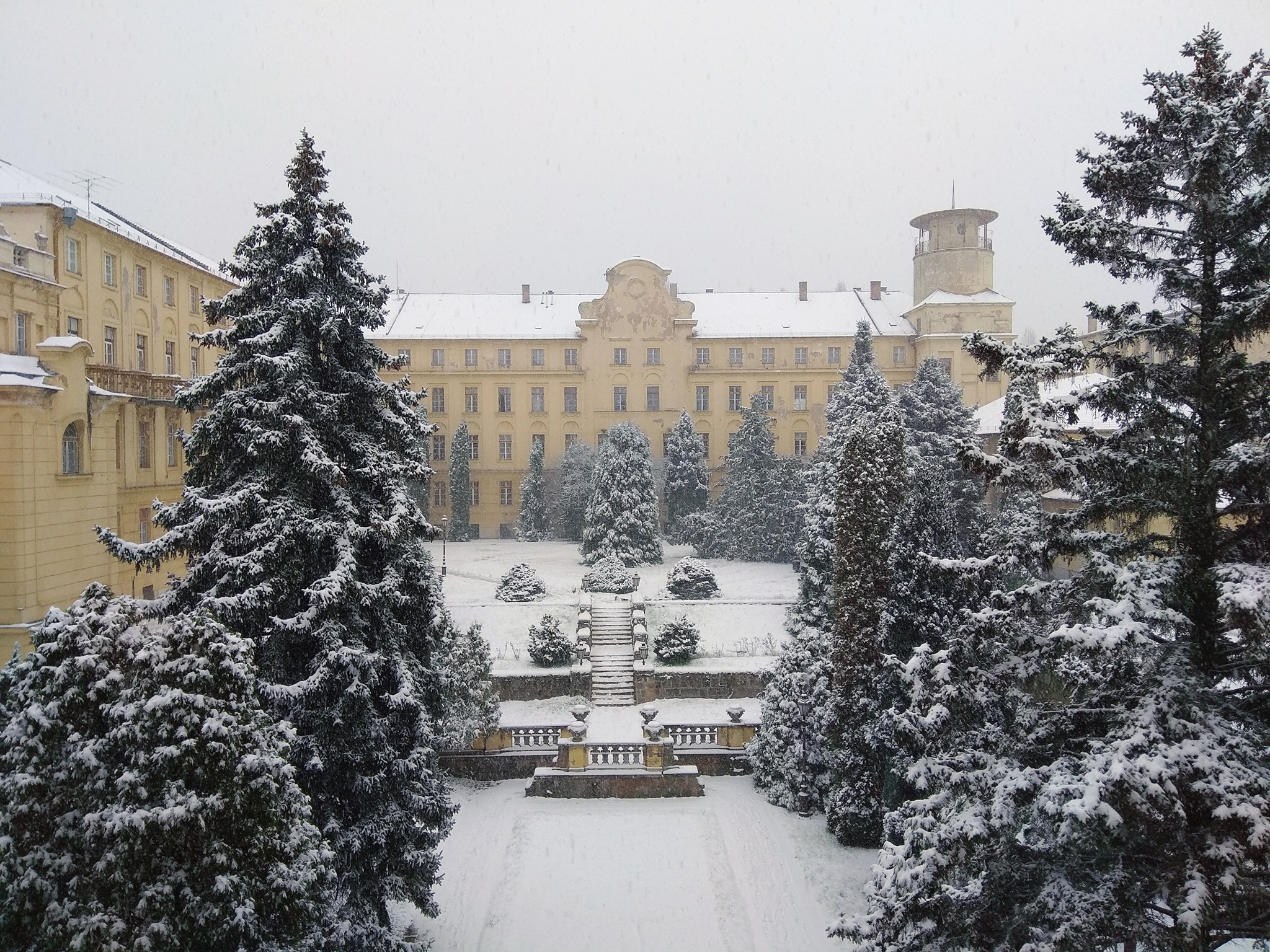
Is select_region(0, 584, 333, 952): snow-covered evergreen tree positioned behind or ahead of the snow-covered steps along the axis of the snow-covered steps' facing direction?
ahead

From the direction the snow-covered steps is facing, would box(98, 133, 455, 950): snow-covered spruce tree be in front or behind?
in front

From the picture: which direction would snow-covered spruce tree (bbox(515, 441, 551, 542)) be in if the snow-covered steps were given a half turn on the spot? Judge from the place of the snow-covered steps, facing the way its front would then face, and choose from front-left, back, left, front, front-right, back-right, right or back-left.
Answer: front

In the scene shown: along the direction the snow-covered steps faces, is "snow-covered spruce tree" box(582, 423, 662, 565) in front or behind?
behind

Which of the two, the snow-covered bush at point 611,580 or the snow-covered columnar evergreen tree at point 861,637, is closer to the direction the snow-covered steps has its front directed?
the snow-covered columnar evergreen tree

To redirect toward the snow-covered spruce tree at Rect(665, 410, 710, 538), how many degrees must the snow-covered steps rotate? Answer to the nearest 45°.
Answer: approximately 180°

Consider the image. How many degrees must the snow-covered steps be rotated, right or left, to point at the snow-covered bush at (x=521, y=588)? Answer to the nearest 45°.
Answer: approximately 135° to its right

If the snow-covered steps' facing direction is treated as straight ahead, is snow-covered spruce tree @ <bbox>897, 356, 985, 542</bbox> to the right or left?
on its left

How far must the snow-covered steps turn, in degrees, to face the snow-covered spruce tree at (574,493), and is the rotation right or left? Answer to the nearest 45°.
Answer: approximately 180°

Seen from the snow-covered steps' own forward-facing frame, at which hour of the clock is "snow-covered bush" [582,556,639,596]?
The snow-covered bush is roughly at 6 o'clock from the snow-covered steps.

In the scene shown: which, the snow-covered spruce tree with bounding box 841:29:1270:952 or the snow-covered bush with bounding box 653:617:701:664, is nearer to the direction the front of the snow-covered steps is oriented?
the snow-covered spruce tree

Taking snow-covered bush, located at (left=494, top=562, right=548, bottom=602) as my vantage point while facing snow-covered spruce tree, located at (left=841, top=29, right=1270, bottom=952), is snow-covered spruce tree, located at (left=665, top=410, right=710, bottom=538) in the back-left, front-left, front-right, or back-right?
back-left

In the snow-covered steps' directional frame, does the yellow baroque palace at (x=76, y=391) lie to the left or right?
on its right

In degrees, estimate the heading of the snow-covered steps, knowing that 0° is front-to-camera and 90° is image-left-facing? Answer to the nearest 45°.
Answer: approximately 0°
